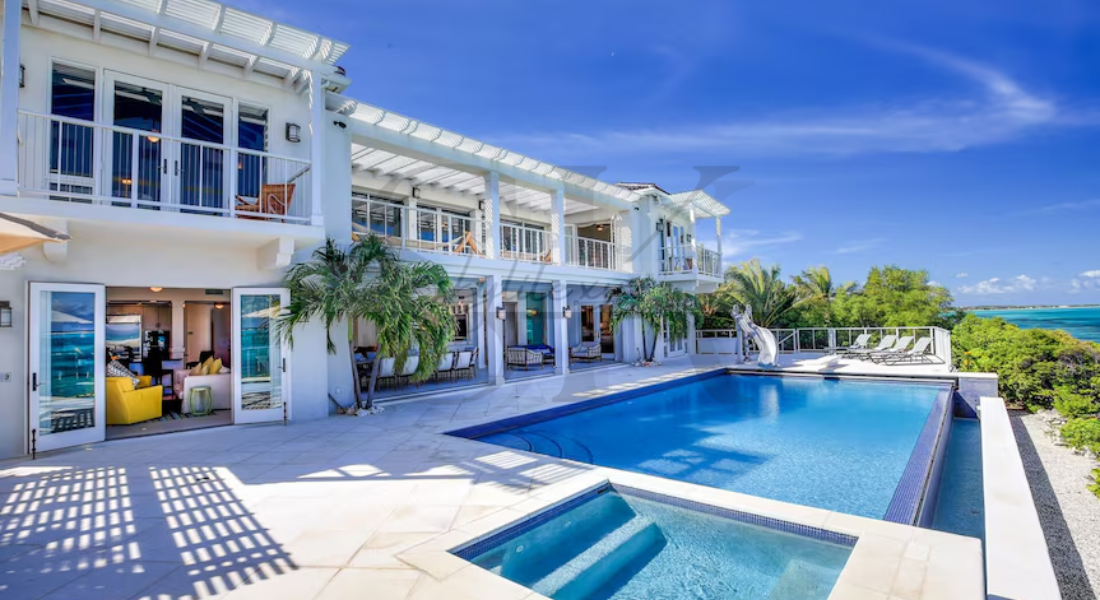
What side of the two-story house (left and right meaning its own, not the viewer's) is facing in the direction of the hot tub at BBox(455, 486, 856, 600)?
front

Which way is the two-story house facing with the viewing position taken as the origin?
facing the viewer and to the right of the viewer

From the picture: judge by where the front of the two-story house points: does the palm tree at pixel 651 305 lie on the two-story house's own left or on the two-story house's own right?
on the two-story house's own left

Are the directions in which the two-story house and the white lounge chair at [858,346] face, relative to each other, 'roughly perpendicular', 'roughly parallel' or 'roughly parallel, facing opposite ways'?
roughly parallel, facing opposite ways

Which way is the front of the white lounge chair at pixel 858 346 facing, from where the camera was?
facing to the left of the viewer

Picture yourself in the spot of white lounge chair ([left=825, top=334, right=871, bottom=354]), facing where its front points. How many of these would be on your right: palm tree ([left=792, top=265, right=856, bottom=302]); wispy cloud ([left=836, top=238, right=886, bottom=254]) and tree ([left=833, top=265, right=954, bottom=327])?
3

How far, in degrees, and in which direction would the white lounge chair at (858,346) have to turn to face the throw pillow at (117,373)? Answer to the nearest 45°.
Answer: approximately 45° to its left

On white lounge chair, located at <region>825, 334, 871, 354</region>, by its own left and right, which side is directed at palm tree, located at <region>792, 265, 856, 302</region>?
right

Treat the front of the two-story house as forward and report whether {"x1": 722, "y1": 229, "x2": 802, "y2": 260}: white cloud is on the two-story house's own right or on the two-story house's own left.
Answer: on the two-story house's own left

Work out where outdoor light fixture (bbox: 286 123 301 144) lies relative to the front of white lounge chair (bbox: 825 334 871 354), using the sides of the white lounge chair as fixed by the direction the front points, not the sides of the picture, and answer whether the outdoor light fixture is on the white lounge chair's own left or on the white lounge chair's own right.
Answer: on the white lounge chair's own left

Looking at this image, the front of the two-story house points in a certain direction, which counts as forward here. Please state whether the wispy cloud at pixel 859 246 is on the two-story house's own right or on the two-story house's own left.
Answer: on the two-story house's own left
